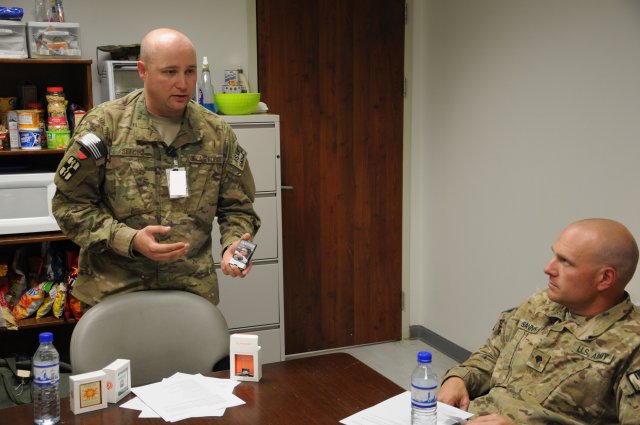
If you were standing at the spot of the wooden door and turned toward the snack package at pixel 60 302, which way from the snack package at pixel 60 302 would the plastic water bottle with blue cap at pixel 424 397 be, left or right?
left

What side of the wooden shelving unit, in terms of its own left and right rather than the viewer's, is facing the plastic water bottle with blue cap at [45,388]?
front

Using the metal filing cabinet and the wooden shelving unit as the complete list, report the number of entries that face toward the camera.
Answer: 2

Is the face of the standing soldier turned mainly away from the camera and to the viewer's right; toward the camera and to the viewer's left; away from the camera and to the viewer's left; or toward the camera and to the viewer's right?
toward the camera and to the viewer's right

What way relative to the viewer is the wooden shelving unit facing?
toward the camera

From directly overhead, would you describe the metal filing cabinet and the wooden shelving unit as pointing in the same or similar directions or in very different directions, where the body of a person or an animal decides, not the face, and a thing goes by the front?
same or similar directions

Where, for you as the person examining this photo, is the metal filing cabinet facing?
facing the viewer

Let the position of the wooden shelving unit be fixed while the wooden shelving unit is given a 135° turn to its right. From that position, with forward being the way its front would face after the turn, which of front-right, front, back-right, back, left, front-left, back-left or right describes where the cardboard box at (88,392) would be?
back-left

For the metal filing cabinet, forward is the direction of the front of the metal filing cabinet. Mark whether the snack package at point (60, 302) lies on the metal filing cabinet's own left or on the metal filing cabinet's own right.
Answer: on the metal filing cabinet's own right

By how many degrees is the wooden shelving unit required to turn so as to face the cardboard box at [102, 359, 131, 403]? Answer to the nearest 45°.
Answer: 0° — it already faces it
